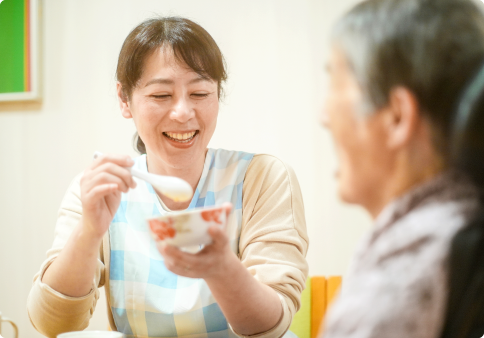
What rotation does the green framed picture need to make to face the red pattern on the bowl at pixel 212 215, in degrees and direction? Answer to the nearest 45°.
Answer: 0° — it already faces it

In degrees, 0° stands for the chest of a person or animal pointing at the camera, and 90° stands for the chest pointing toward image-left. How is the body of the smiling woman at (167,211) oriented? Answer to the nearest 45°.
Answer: approximately 0°

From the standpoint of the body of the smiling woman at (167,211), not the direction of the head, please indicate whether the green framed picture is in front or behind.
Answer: behind

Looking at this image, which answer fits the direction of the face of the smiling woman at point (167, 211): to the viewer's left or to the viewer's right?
to the viewer's right

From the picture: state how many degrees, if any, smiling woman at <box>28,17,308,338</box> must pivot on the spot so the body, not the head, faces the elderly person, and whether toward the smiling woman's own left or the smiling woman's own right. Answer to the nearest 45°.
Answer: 0° — they already face them

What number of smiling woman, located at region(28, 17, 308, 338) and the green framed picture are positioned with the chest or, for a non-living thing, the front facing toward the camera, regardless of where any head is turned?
2

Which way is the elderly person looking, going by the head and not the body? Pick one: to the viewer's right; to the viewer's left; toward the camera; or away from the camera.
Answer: to the viewer's left
